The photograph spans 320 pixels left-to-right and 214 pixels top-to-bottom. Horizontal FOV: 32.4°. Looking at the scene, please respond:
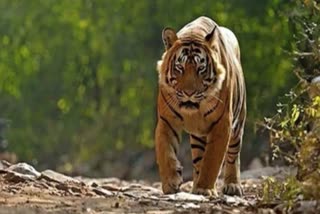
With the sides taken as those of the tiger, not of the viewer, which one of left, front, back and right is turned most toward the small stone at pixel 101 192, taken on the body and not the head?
right

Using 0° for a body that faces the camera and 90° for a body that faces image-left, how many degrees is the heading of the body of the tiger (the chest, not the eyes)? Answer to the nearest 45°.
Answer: approximately 0°
